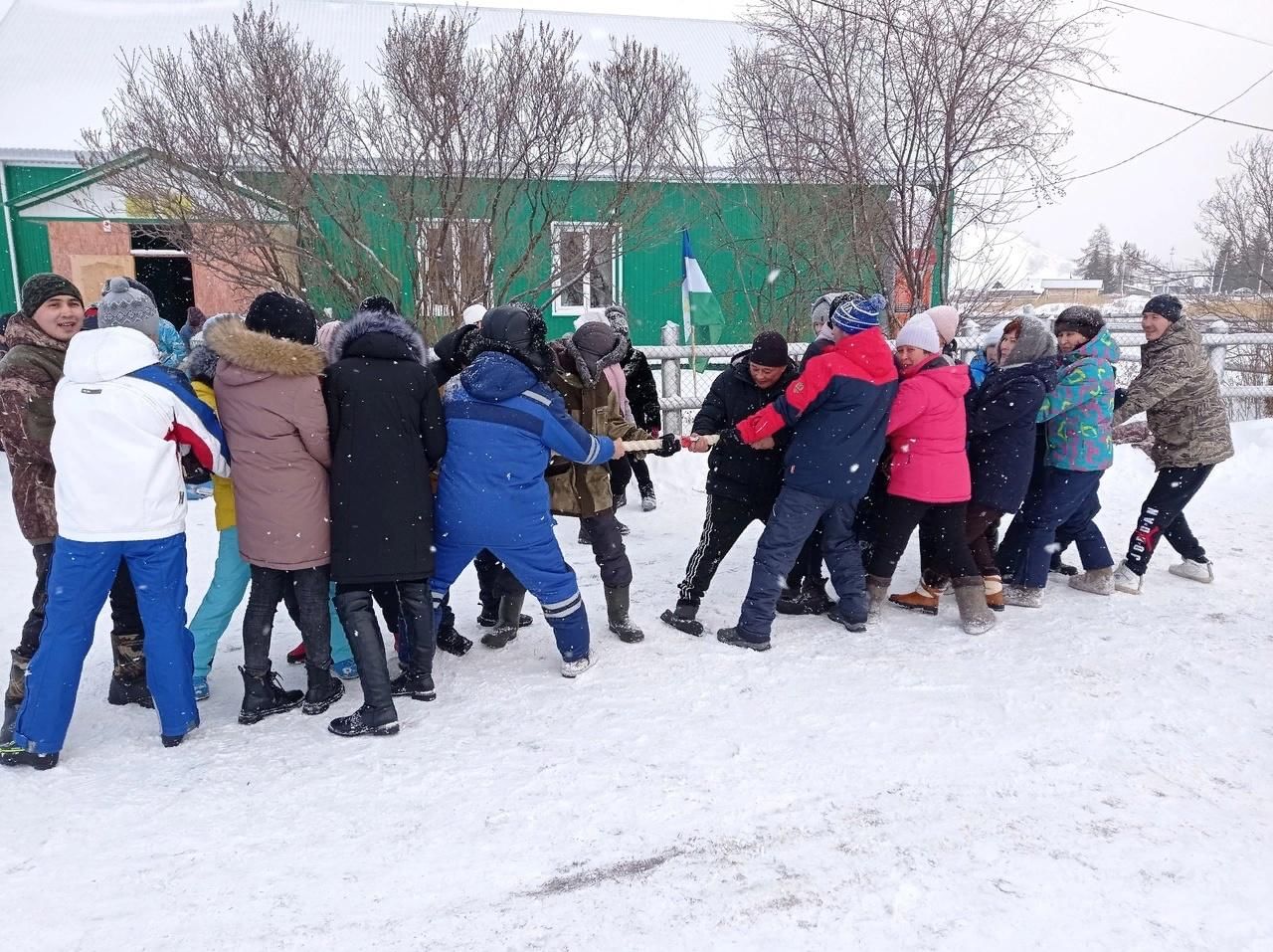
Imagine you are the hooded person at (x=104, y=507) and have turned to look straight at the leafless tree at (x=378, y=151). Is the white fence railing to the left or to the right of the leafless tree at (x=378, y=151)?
right

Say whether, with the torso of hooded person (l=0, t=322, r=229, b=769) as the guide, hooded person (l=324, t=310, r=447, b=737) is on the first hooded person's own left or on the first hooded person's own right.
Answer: on the first hooded person's own right

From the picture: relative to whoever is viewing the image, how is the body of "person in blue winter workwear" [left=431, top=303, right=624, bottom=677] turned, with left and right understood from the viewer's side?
facing away from the viewer and to the right of the viewer

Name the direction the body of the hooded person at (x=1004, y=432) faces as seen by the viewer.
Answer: to the viewer's left

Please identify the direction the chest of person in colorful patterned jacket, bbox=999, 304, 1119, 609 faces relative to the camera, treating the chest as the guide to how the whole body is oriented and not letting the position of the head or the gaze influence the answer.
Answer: to the viewer's left

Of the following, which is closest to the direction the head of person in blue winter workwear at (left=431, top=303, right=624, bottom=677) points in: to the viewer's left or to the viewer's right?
to the viewer's right

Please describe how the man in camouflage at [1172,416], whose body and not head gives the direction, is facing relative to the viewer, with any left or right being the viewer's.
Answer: facing to the left of the viewer

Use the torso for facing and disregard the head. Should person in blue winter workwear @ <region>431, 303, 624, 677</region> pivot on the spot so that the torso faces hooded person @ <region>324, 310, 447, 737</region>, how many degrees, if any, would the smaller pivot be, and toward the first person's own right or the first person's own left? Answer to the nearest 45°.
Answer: approximately 135° to the first person's own left

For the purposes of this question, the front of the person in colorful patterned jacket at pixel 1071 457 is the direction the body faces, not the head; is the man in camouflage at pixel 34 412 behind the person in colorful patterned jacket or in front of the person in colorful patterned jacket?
in front

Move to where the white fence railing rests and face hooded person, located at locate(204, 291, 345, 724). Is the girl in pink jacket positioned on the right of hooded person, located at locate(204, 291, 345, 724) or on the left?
left

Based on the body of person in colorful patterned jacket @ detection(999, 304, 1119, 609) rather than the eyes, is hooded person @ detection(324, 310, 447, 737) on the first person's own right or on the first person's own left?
on the first person's own left

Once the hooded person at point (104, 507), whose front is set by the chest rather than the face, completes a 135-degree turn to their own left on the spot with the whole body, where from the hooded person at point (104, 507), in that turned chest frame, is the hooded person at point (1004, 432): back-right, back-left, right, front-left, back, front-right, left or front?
back

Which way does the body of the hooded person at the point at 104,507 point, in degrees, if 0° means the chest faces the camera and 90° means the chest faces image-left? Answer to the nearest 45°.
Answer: approximately 225°

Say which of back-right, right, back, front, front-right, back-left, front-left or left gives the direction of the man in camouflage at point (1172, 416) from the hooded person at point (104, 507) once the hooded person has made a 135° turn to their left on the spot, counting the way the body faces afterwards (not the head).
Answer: back

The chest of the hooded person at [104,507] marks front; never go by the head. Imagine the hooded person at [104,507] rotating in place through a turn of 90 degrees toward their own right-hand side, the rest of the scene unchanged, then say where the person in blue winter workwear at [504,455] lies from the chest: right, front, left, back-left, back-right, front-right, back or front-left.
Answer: front-left
